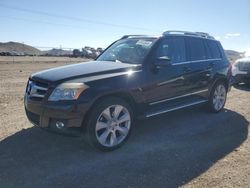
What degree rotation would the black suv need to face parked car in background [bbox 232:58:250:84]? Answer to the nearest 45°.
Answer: approximately 180°

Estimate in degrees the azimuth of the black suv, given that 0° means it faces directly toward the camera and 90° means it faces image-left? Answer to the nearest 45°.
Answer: approximately 45°
